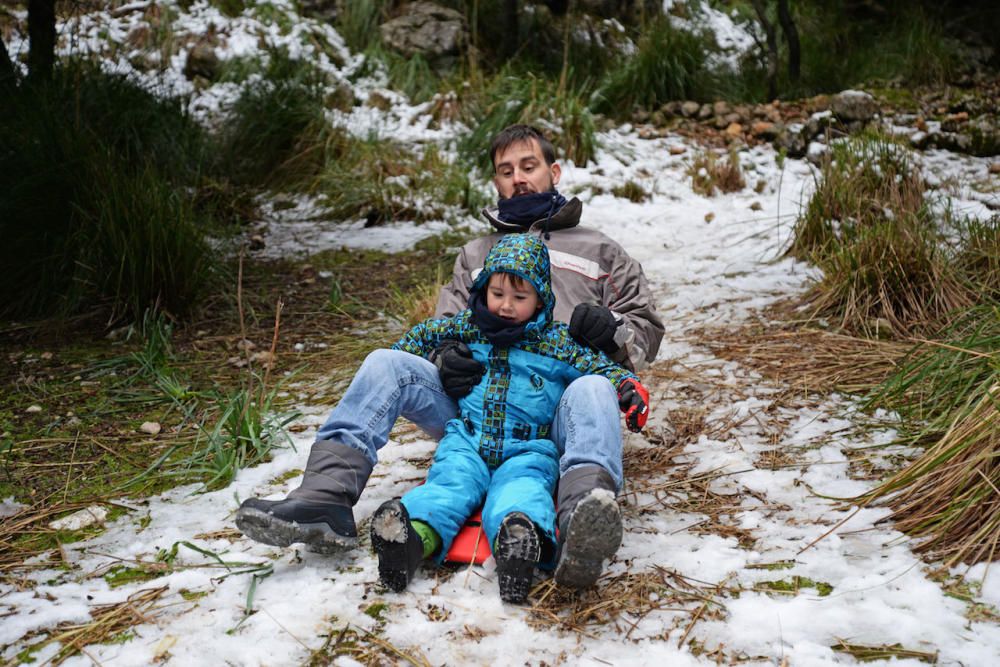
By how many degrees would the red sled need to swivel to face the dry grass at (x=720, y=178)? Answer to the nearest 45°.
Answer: approximately 180°

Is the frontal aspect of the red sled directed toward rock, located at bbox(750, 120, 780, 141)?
no

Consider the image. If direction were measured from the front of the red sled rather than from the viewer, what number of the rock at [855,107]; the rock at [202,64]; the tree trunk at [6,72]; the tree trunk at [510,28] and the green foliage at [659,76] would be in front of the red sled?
0

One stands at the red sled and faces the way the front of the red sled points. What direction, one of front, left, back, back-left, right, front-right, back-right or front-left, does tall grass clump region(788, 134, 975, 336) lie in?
back-left

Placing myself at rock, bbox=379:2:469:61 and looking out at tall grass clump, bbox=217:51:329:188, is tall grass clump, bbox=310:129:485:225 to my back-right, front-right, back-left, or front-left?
front-left

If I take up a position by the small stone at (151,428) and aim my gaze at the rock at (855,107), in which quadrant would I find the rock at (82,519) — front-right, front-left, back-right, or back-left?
back-right

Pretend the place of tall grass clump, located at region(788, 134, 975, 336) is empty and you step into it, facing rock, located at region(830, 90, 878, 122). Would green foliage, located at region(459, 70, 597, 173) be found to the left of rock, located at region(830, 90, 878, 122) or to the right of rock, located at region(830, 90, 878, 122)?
left

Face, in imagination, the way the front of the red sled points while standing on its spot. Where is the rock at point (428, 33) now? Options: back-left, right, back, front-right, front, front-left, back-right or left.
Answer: back

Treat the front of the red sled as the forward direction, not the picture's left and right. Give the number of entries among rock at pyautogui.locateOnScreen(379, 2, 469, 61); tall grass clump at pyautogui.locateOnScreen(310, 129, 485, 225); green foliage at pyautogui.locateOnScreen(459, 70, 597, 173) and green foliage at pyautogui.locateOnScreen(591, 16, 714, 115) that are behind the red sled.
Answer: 4

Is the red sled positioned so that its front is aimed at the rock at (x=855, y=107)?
no

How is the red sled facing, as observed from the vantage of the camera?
facing the viewer

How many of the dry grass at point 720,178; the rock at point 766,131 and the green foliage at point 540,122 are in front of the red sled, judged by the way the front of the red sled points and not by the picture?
0

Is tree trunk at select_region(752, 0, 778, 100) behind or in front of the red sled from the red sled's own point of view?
behind

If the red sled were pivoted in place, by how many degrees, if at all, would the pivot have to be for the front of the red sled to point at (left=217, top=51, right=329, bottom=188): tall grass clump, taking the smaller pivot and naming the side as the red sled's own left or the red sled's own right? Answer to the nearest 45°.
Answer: approximately 180°

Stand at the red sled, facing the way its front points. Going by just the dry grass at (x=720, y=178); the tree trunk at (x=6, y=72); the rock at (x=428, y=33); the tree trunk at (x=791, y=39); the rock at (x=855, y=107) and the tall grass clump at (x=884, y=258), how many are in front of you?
0

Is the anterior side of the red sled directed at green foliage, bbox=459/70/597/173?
no

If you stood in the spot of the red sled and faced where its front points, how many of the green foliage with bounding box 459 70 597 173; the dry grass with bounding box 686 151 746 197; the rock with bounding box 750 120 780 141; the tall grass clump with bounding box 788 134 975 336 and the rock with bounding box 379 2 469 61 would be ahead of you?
0

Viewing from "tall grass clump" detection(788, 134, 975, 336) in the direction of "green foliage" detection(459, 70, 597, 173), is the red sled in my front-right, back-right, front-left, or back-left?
back-left

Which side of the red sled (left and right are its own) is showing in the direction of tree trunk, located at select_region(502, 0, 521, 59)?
back
